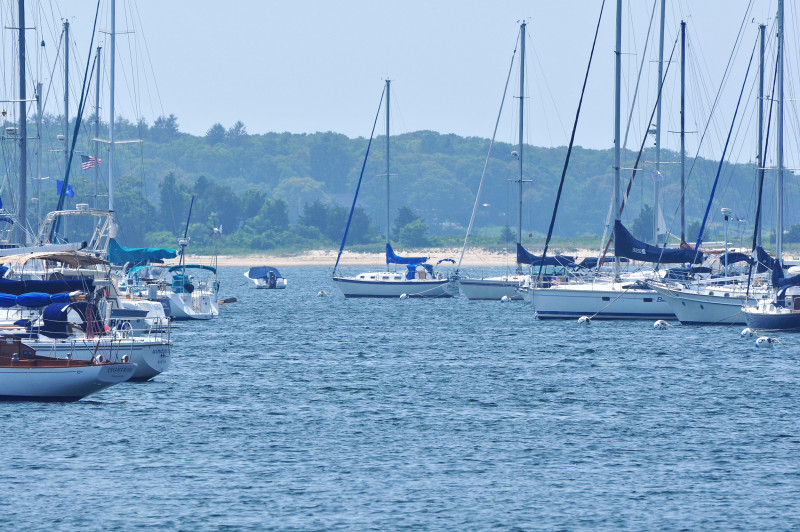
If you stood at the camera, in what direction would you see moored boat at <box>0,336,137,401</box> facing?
facing away from the viewer and to the left of the viewer
